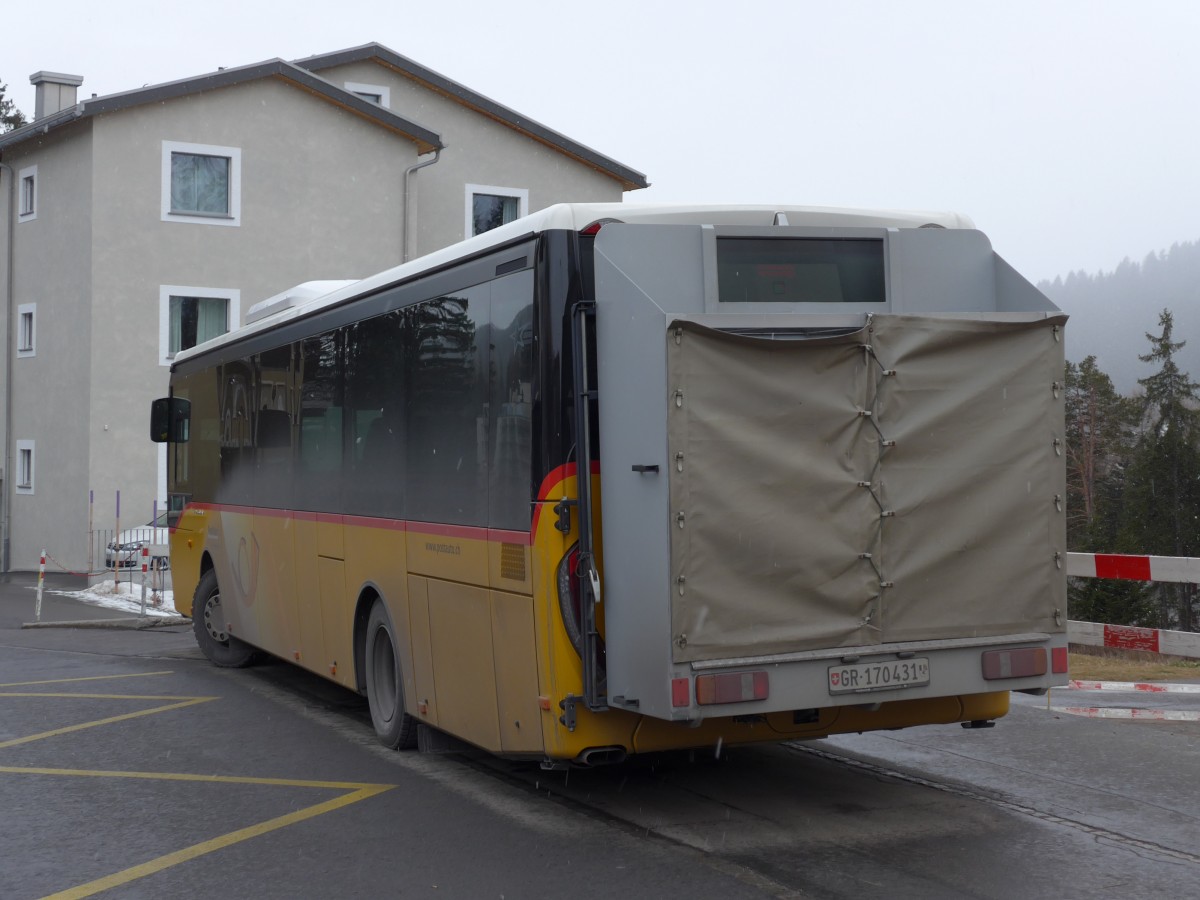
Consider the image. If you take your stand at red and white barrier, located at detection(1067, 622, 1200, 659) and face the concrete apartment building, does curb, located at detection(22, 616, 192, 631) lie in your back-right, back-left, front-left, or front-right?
front-left

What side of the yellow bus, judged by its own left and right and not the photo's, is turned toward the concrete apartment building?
front

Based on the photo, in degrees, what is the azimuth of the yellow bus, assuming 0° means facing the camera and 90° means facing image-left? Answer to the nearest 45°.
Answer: approximately 135°

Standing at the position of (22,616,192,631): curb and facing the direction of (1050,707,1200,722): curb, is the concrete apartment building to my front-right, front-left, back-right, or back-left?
back-left

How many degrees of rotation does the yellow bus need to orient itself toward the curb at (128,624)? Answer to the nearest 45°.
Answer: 0° — it already faces it

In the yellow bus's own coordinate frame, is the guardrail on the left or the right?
on its right

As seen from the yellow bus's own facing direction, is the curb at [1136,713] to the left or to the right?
on its right

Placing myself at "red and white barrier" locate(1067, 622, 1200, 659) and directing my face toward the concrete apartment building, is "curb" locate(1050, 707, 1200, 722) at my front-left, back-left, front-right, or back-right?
back-left

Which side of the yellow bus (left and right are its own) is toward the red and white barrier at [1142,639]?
right

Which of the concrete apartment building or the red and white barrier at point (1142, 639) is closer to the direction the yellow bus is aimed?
the concrete apartment building
